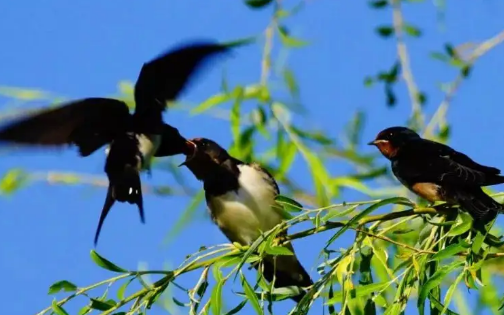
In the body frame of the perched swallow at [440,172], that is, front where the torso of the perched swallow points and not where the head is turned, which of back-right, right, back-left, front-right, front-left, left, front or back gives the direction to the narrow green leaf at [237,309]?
front-left

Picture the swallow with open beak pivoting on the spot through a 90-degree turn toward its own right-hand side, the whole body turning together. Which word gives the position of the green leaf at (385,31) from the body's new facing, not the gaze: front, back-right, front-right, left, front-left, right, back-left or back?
back-right

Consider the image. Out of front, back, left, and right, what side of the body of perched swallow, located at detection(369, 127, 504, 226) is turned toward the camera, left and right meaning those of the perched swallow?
left

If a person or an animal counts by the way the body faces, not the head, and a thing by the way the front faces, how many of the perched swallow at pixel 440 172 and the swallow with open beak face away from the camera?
0

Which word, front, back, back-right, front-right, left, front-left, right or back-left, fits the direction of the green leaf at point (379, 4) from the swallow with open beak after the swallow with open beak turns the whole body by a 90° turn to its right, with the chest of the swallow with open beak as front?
back-right

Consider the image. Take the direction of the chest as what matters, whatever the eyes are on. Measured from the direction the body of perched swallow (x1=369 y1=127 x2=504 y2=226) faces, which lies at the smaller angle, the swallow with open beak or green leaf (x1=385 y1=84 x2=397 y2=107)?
the swallow with open beak

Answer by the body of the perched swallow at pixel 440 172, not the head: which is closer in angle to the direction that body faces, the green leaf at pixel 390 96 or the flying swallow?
the flying swallow

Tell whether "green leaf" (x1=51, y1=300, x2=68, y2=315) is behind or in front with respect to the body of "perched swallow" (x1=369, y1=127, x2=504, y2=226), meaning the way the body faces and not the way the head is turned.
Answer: in front

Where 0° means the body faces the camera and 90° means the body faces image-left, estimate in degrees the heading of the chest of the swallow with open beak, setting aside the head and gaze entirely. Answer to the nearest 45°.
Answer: approximately 45°

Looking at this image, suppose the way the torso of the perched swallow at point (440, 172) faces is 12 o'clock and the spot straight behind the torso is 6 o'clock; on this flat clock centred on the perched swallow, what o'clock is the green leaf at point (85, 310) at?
The green leaf is roughly at 11 o'clock from the perched swallow.

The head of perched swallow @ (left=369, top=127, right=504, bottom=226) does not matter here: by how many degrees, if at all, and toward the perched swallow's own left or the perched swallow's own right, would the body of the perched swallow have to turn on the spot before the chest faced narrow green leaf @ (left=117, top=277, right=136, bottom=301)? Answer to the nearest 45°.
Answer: approximately 45° to the perched swallow's own left
